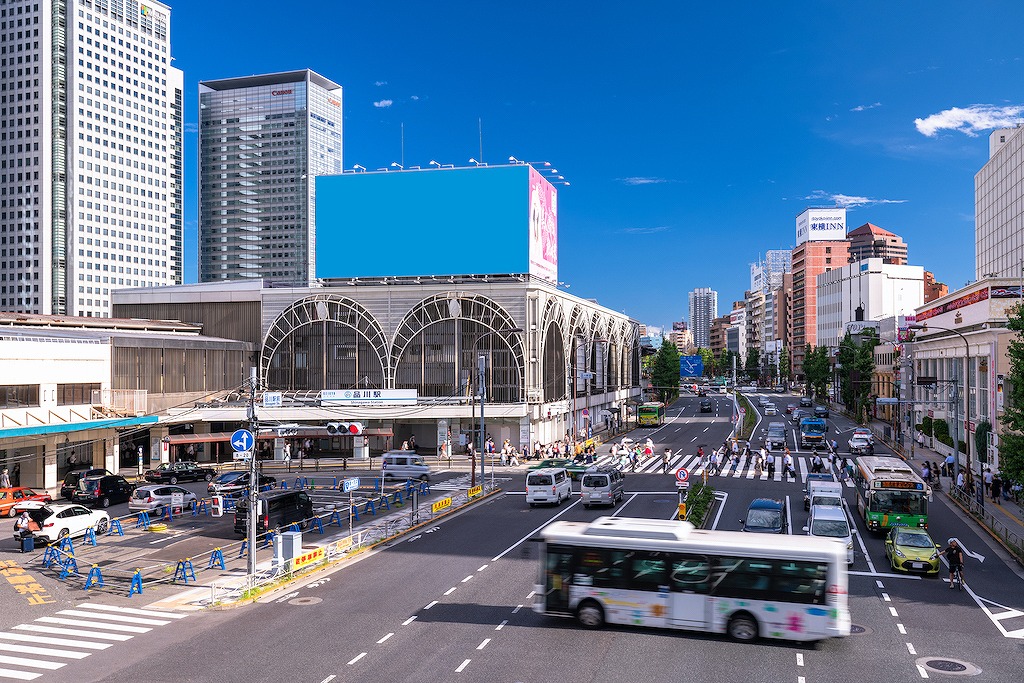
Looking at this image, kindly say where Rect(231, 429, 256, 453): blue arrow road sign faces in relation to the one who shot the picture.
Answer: facing the viewer

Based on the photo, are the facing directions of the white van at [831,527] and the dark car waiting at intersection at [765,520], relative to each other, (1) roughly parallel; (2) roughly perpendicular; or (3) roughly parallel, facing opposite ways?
roughly parallel

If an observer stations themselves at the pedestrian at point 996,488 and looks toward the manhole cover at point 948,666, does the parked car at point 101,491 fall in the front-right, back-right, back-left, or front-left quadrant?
front-right

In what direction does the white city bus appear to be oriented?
to the viewer's left

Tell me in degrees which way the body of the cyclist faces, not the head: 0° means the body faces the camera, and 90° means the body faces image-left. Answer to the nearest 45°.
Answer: approximately 0°

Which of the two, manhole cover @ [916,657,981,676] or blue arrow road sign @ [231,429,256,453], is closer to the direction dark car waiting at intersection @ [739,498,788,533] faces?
the manhole cover

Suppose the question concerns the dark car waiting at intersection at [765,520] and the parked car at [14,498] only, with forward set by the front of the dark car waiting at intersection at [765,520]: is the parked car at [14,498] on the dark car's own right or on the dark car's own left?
on the dark car's own right

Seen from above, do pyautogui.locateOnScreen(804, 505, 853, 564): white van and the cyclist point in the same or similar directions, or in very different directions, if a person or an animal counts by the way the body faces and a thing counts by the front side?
same or similar directions

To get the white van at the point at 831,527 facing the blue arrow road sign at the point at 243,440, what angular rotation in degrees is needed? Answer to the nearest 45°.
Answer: approximately 45° to its right

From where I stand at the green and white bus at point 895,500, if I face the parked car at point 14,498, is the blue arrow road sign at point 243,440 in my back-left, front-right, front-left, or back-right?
front-left

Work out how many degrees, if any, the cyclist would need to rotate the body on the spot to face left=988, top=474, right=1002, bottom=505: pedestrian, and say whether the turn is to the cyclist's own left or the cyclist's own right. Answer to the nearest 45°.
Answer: approximately 180°

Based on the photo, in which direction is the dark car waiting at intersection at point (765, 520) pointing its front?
toward the camera
